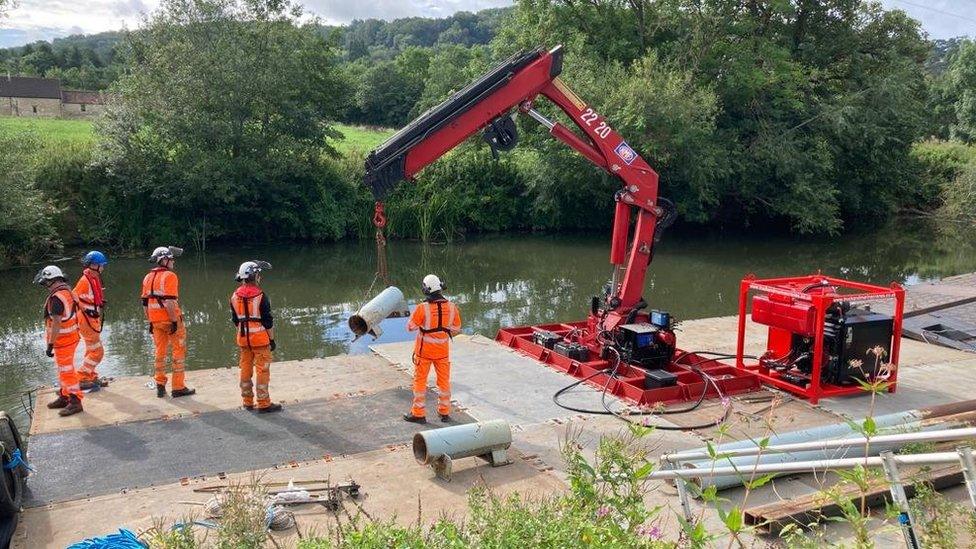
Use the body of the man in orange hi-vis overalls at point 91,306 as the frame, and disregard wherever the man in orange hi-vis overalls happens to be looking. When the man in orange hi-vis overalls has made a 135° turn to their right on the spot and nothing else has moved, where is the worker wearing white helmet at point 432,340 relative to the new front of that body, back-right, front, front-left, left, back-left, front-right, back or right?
left

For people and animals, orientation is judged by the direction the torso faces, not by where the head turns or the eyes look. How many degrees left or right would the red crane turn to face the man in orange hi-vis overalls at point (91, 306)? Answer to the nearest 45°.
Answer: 0° — it already faces them

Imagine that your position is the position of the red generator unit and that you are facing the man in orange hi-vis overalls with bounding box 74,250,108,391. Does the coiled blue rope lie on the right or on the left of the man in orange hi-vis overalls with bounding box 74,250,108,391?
left

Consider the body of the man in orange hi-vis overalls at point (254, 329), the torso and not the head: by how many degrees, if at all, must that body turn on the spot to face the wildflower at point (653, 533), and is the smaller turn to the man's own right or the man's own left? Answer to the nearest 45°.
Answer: approximately 135° to the man's own right

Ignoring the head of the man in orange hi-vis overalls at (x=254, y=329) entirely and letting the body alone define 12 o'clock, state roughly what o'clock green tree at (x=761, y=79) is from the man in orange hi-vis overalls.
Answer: The green tree is roughly at 12 o'clock from the man in orange hi-vis overalls.

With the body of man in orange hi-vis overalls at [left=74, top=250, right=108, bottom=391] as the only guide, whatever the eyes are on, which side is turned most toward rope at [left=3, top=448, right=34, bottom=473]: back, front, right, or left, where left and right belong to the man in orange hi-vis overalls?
right

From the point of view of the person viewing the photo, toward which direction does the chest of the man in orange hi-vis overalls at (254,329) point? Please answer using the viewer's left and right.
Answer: facing away from the viewer and to the right of the viewer

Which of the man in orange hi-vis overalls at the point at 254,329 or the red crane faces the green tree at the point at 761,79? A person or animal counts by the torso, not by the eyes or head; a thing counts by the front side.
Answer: the man in orange hi-vis overalls

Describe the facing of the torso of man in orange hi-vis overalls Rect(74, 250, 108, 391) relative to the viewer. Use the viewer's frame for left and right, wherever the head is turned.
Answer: facing to the right of the viewer

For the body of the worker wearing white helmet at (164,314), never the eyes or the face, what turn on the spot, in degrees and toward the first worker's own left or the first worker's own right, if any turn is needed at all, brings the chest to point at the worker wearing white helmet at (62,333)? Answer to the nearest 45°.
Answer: approximately 135° to the first worker's own left

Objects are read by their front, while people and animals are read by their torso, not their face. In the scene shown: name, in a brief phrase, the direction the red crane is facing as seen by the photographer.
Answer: facing to the left of the viewer
